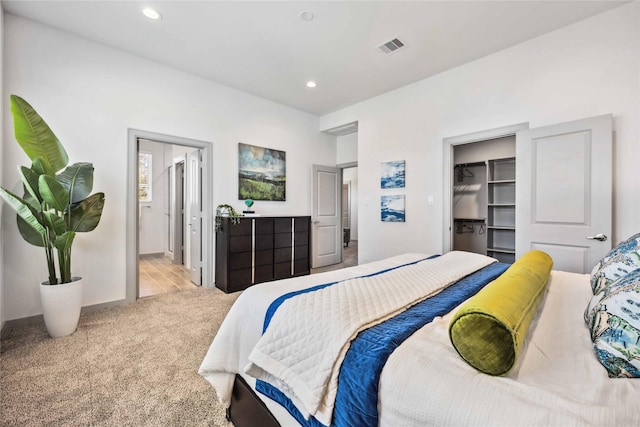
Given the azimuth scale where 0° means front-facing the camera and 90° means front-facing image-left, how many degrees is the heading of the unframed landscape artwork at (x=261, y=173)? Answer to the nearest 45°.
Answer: approximately 315°

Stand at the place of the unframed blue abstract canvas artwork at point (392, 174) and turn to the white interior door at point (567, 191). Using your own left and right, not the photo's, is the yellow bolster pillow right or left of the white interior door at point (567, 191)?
right

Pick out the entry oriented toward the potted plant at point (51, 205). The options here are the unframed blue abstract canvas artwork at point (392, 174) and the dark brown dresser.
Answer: the unframed blue abstract canvas artwork

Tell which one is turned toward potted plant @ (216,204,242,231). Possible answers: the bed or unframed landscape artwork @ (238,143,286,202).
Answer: the bed

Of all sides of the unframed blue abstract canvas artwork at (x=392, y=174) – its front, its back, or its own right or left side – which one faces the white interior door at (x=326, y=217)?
right

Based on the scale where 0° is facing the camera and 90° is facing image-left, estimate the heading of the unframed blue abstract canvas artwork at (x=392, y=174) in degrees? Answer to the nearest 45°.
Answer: approximately 45°

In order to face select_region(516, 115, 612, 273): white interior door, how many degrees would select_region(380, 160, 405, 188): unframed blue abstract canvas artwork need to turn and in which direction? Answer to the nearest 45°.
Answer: approximately 90° to its left

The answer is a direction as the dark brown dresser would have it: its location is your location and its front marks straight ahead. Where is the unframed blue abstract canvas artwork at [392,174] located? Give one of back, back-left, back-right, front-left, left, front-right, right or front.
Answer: front-left

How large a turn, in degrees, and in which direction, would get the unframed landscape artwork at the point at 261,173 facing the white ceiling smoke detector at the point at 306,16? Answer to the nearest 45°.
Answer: approximately 45° to its right

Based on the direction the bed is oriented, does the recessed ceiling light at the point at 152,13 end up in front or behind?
in front

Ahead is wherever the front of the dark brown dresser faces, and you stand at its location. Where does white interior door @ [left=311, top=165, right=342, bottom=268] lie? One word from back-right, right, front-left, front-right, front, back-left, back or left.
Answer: left

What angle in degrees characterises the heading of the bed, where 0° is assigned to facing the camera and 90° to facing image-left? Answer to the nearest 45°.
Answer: approximately 135°

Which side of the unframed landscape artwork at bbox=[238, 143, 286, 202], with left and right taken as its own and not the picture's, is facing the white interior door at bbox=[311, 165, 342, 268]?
left

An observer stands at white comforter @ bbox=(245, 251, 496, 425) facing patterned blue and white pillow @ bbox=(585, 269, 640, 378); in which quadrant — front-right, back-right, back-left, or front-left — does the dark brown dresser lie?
back-left
